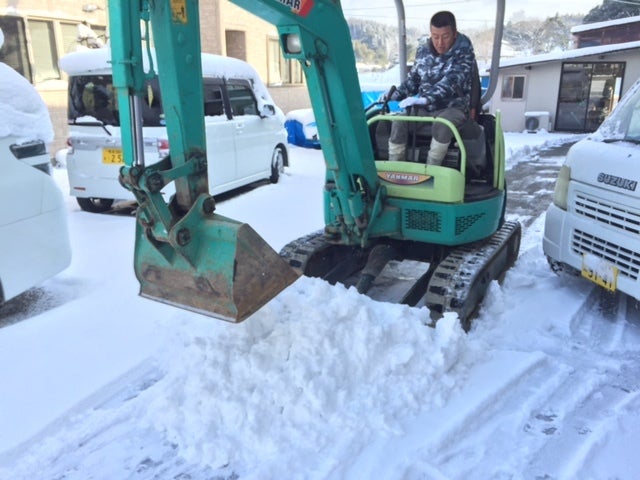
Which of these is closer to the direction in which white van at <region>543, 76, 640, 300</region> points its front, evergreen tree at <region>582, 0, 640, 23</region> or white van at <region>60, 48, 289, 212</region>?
the white van

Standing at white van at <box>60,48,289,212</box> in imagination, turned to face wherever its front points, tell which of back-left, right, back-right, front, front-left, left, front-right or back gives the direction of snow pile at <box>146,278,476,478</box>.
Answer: back-right

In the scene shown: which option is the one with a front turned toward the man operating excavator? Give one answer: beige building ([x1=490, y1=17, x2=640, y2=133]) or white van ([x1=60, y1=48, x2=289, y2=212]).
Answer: the beige building

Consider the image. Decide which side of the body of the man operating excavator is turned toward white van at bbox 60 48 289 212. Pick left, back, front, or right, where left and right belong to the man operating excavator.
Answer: right

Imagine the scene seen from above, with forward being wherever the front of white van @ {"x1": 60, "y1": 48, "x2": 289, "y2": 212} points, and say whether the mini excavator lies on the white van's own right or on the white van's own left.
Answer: on the white van's own right

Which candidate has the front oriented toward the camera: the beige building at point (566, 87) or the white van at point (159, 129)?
the beige building

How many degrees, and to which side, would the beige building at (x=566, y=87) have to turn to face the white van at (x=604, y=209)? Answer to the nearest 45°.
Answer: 0° — it already faces it

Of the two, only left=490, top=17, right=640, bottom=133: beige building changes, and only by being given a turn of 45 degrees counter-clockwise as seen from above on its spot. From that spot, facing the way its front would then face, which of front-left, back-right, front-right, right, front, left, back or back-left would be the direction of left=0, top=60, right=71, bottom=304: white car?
front-right

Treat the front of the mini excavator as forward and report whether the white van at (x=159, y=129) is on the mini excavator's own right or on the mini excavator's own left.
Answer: on the mini excavator's own right

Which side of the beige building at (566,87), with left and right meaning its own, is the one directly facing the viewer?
front

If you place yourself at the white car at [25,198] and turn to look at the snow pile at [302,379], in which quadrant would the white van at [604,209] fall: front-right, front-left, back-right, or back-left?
front-left

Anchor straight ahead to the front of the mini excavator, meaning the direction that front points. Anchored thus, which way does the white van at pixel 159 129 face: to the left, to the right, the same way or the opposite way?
the opposite way

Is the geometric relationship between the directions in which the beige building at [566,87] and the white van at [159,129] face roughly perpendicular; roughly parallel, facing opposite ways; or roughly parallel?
roughly parallel, facing opposite ways

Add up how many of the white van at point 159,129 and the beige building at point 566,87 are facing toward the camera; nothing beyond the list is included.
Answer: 1

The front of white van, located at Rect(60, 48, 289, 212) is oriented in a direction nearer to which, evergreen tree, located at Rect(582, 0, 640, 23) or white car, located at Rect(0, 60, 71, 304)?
the evergreen tree

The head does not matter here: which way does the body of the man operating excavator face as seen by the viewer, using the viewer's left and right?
facing the viewer and to the left of the viewer

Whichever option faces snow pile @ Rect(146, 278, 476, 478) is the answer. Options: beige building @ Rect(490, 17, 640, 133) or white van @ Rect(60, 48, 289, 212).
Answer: the beige building

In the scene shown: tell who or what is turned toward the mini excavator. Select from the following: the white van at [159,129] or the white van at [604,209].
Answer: the white van at [604,209]

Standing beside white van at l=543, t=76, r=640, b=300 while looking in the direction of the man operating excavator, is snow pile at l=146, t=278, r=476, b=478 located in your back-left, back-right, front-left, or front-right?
front-left

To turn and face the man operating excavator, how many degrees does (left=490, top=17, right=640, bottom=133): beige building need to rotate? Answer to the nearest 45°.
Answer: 0° — it already faces them

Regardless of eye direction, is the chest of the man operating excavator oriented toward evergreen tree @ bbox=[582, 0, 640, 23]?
no
